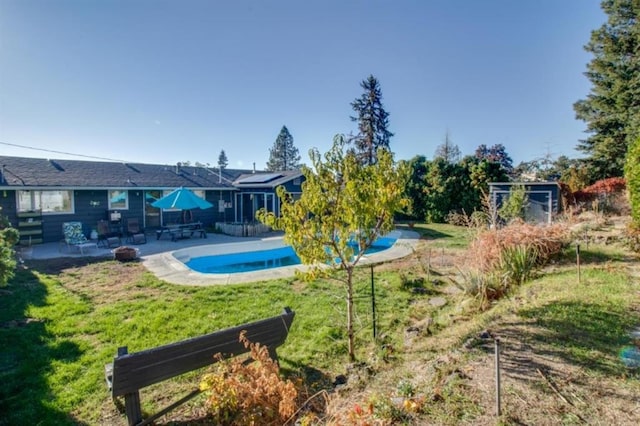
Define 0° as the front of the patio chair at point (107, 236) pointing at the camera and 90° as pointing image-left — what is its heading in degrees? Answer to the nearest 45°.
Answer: approximately 315°

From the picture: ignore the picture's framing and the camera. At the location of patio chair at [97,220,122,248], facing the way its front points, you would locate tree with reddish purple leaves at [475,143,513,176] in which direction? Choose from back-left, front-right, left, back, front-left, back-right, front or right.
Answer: front-left

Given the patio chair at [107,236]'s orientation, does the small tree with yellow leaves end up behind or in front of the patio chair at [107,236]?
in front

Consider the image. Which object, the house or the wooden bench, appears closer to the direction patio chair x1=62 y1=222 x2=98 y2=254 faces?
the wooden bench

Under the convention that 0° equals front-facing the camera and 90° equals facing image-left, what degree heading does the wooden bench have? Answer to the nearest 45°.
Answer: approximately 135°

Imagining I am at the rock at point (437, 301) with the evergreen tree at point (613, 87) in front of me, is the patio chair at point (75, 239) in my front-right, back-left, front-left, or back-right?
back-left

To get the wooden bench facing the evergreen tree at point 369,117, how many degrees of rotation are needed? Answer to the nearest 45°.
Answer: approximately 90° to its right

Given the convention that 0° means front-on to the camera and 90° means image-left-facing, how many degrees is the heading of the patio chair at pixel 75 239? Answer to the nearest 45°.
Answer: approximately 315°

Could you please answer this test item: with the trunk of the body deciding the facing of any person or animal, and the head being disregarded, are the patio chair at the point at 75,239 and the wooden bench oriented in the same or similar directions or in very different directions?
very different directions

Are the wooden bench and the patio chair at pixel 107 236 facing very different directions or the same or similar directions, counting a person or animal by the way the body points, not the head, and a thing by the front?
very different directions

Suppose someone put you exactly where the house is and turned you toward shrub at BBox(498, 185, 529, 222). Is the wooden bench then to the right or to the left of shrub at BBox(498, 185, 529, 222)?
right

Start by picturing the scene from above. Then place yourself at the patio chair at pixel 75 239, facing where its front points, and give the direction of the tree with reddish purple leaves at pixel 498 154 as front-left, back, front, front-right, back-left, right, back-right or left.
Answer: front-left
